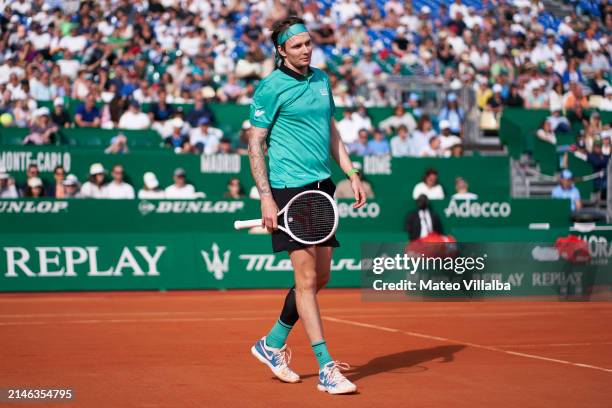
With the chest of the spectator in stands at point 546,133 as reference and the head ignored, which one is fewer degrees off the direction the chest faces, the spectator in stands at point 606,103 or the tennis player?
the tennis player

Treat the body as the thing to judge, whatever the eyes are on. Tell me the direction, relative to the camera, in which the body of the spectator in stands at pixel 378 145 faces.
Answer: toward the camera

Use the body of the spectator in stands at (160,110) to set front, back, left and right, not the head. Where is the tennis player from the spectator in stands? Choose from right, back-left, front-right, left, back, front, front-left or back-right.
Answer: front

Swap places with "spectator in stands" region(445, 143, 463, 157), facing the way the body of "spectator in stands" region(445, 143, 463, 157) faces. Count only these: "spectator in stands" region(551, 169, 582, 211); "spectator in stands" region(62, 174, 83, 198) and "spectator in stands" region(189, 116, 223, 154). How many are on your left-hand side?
1

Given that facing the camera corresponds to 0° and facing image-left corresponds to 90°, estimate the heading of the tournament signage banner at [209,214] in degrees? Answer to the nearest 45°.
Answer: approximately 0°

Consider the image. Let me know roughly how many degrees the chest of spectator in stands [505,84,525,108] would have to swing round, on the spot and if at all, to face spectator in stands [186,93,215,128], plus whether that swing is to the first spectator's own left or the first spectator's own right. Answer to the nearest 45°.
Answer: approximately 45° to the first spectator's own right

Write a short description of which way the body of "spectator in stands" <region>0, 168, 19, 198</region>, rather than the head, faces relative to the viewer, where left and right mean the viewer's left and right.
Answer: facing the viewer

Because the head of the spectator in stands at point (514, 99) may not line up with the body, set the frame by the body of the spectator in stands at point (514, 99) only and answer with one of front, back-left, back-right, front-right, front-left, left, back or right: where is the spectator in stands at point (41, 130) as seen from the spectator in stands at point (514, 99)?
front-right

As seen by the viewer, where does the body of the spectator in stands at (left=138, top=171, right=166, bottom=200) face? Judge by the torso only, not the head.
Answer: toward the camera

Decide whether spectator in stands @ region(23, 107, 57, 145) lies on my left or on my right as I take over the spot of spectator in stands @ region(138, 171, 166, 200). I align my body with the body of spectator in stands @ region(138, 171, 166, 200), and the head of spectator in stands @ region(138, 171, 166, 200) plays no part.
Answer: on my right

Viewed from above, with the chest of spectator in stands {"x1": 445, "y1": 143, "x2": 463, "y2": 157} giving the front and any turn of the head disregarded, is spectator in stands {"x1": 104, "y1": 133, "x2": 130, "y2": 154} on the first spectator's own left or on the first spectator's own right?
on the first spectator's own right

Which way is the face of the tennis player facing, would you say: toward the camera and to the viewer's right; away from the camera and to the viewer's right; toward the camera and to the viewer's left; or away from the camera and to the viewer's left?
toward the camera and to the viewer's right

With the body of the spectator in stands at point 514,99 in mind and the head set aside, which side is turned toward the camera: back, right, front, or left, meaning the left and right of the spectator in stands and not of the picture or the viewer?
front

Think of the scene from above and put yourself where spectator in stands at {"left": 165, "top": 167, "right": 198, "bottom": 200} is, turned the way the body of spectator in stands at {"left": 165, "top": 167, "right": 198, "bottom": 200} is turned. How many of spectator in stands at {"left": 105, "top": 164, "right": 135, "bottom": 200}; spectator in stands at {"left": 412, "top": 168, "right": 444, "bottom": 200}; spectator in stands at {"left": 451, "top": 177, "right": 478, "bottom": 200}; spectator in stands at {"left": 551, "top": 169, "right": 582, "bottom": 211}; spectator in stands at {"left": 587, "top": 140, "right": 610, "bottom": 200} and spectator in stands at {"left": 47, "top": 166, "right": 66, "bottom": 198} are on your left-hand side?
4

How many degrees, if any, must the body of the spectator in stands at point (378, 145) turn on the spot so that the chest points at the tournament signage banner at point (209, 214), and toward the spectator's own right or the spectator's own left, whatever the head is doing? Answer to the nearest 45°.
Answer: approximately 45° to the spectator's own right

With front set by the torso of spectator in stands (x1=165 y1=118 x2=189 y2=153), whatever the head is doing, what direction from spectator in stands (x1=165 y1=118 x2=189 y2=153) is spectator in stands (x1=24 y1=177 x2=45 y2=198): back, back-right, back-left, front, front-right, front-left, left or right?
front-right

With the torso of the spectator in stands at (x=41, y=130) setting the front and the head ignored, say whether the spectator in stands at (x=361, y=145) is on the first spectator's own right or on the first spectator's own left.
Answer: on the first spectator's own left
